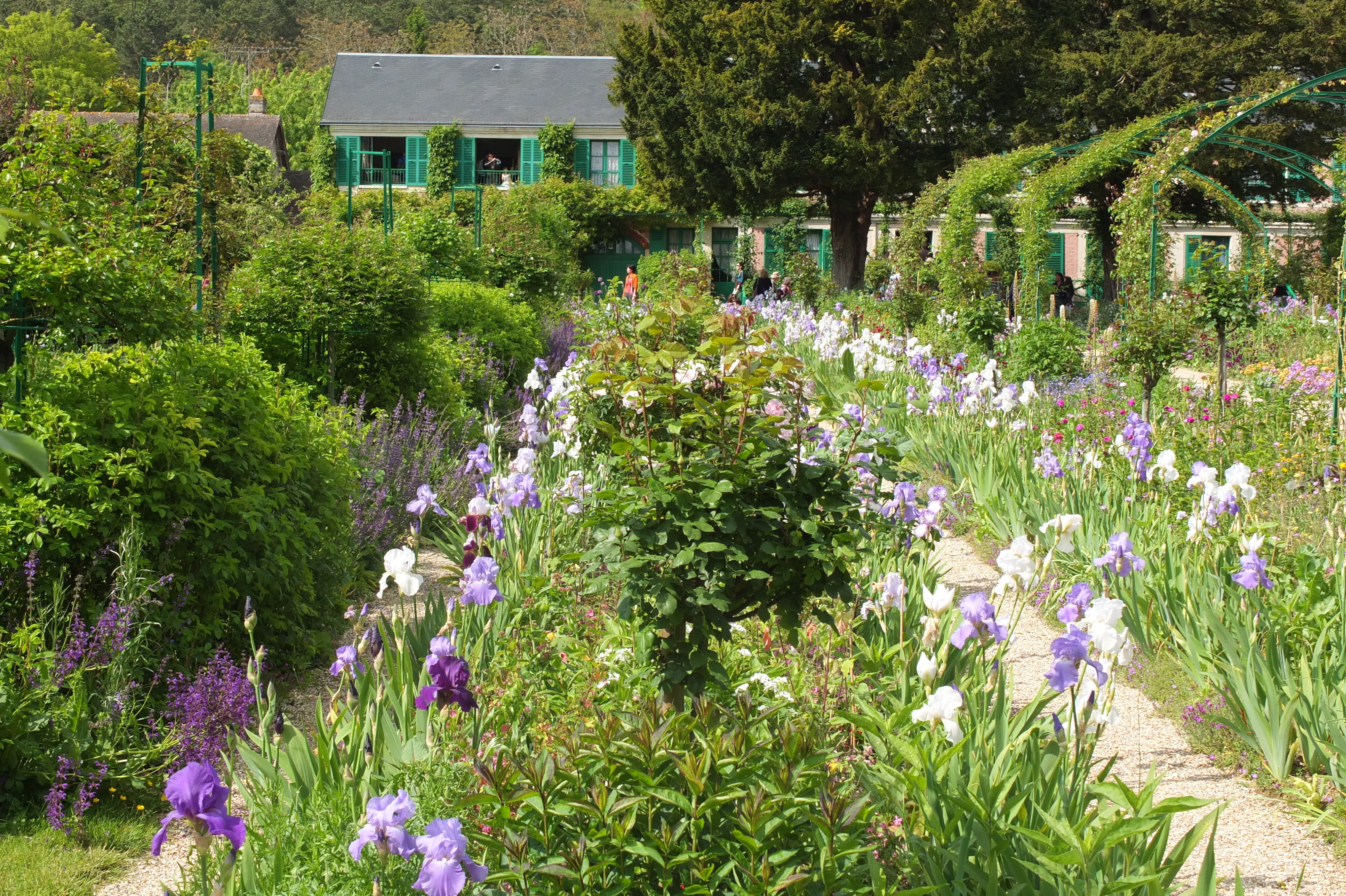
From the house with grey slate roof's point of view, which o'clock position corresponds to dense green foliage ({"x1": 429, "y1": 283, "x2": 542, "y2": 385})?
The dense green foliage is roughly at 12 o'clock from the house with grey slate roof.

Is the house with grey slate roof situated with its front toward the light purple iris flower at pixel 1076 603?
yes

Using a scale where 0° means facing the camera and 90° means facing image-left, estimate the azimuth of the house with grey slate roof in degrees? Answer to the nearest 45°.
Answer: approximately 0°

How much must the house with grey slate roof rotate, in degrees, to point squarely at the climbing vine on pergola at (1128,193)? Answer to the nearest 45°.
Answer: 0° — it already faces it

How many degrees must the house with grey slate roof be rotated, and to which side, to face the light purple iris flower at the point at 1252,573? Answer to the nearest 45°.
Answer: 0° — it already faces it

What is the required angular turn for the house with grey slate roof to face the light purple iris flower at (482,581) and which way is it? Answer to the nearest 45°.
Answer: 0° — it already faces it

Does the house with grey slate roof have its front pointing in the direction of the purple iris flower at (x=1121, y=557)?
yes

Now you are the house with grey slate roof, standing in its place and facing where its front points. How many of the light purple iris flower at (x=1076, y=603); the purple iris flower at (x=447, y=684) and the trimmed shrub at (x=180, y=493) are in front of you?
3
